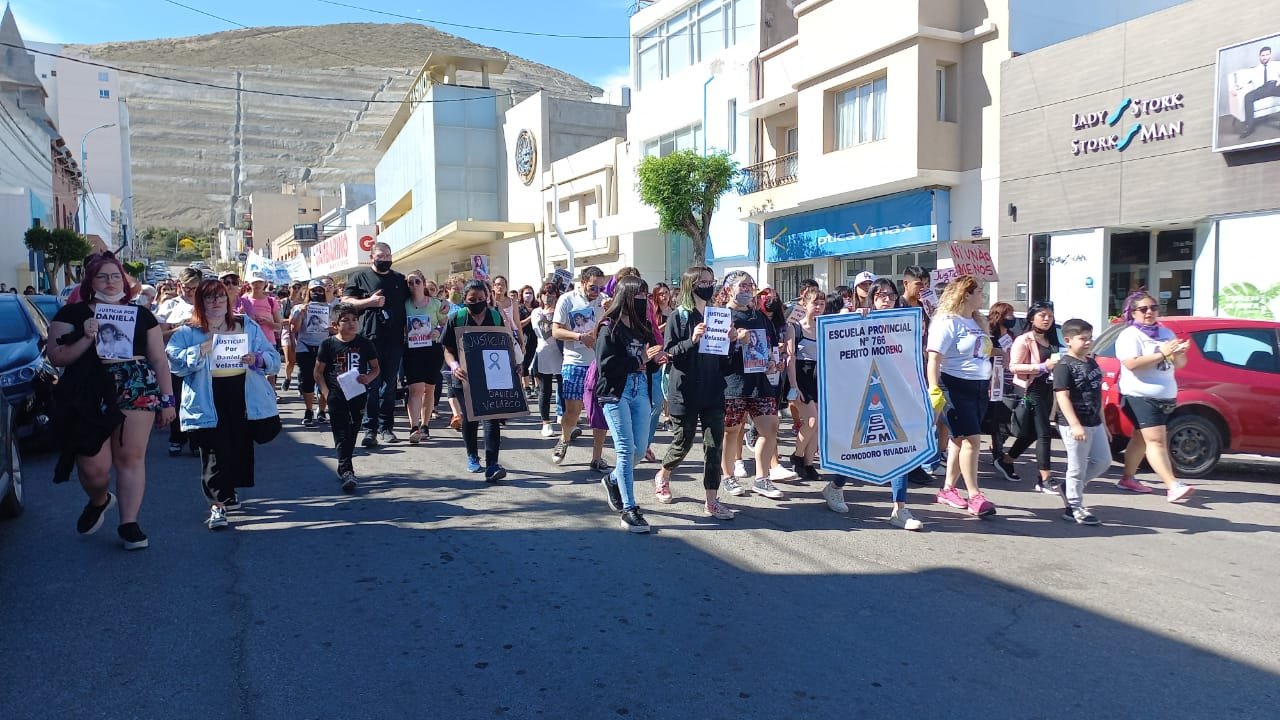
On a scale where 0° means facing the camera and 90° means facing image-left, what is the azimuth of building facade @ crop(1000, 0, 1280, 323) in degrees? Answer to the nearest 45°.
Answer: approximately 45°

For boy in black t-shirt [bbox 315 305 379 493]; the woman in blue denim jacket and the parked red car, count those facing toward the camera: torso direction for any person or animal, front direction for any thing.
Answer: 2

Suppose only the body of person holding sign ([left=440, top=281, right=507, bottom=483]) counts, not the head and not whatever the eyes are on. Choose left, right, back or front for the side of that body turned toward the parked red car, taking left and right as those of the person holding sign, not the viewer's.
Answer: left

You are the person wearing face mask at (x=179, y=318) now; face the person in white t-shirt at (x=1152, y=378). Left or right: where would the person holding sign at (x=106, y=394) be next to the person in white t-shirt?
right

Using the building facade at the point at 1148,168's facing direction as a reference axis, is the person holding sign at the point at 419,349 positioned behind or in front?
in front

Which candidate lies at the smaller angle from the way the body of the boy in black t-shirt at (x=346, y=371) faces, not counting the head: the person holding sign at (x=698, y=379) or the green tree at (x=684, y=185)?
the person holding sign

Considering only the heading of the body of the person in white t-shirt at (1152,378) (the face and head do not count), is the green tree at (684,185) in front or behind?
behind

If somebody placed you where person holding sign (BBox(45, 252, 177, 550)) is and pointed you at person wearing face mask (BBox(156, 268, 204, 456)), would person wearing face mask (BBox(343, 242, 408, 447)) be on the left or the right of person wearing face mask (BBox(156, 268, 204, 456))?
right

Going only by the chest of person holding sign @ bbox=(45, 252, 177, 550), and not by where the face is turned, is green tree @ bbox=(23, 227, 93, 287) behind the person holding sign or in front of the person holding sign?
behind

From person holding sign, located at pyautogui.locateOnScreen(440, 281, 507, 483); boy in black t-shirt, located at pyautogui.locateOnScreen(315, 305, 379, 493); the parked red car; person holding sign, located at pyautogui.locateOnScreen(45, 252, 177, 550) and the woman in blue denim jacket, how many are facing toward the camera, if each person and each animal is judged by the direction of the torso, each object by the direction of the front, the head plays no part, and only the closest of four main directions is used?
4

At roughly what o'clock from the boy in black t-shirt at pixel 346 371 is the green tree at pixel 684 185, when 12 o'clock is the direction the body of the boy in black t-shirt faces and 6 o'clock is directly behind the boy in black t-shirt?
The green tree is roughly at 7 o'clock from the boy in black t-shirt.

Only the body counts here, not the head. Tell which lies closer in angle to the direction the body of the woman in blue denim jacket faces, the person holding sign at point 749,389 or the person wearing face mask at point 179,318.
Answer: the person holding sign
